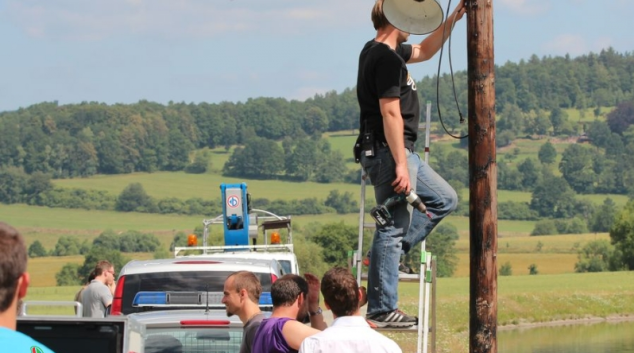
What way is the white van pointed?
away from the camera

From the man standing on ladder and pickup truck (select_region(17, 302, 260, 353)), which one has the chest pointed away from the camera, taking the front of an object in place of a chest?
the pickup truck

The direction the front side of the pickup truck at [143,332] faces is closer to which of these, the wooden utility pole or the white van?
the white van

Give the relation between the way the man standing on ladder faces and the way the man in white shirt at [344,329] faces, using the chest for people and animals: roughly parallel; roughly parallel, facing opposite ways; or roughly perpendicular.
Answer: roughly perpendicular

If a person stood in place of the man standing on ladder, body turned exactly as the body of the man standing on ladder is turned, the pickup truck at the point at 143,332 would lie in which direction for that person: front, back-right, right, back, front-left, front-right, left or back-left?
back

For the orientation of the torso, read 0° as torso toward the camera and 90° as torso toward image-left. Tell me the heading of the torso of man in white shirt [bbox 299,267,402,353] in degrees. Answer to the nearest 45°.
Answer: approximately 180°

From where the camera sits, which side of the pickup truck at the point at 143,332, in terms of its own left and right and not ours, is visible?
back

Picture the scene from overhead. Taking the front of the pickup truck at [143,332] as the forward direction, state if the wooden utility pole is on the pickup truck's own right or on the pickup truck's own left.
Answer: on the pickup truck's own right

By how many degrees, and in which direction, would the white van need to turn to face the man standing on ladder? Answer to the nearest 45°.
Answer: approximately 135° to its right

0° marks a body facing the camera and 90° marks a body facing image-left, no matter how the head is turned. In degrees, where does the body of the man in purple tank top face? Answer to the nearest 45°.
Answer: approximately 225°

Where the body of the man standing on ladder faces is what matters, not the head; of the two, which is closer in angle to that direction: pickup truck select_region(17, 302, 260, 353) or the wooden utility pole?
the wooden utility pole

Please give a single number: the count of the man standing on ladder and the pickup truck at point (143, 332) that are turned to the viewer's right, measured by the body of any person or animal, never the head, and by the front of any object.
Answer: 1

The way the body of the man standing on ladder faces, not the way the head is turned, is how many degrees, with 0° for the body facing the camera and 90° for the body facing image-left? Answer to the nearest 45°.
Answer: approximately 270°
